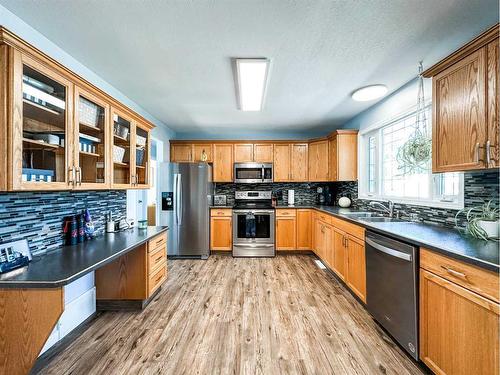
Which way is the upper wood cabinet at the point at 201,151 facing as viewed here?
toward the camera

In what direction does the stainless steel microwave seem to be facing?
toward the camera

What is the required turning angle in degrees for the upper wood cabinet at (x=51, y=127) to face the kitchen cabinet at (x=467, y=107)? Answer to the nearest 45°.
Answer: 0° — it already faces it

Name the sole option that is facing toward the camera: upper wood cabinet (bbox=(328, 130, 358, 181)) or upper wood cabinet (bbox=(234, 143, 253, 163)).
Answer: upper wood cabinet (bbox=(234, 143, 253, 163))

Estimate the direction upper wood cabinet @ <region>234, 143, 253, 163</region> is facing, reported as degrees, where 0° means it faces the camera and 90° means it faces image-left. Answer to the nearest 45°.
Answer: approximately 0°

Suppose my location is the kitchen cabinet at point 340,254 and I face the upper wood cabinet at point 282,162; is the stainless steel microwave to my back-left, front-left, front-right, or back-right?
front-left

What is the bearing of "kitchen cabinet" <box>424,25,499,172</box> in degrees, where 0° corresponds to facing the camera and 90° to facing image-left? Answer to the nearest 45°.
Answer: approximately 45°

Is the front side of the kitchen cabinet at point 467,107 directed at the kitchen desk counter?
yes

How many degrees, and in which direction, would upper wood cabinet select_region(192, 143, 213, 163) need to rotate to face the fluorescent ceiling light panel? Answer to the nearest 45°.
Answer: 0° — it already faces it

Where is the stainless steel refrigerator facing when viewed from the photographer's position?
facing the viewer

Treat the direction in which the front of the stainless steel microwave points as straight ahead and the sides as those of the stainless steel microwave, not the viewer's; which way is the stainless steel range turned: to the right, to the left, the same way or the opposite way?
the same way

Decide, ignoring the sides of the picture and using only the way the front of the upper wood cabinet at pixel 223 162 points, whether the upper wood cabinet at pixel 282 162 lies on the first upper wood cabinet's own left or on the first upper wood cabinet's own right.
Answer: on the first upper wood cabinet's own left

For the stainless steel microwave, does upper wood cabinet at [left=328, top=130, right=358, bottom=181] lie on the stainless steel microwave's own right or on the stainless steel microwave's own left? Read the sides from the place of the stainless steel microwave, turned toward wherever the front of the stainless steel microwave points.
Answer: on the stainless steel microwave's own left

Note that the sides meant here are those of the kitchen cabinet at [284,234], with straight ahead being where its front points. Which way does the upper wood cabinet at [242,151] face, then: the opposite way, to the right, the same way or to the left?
the same way
